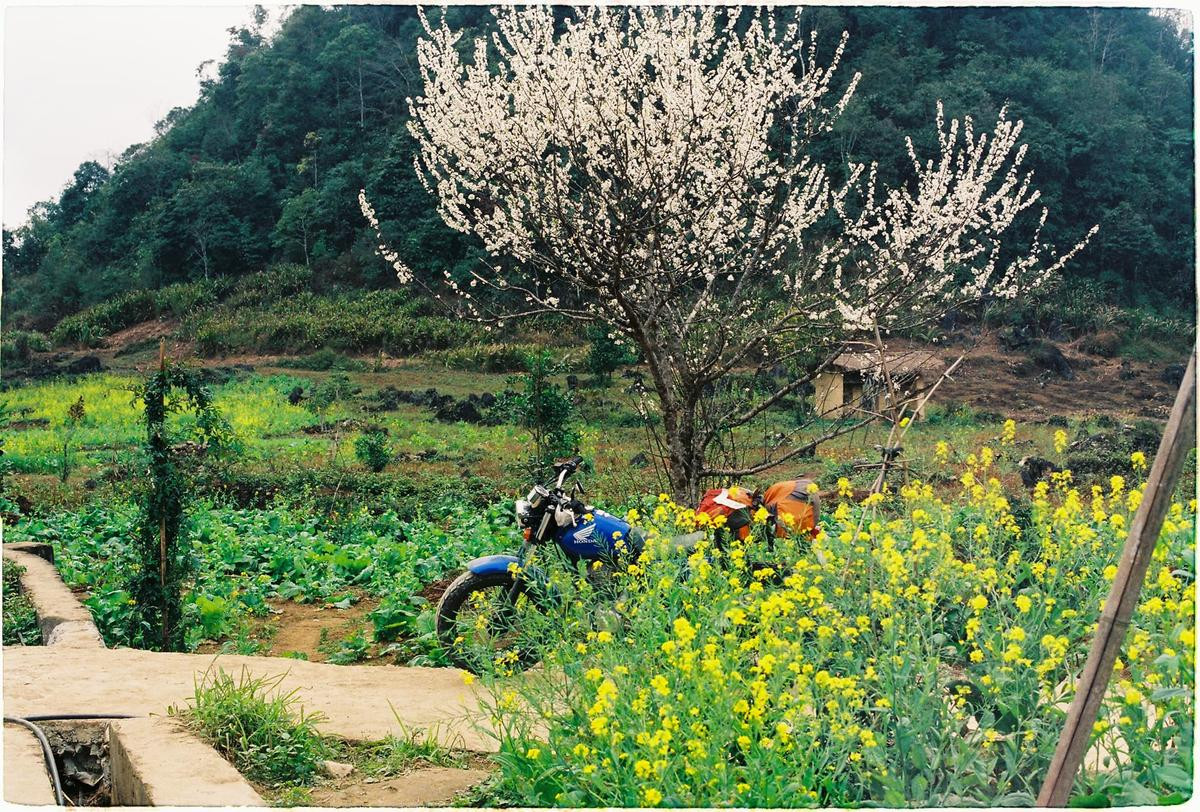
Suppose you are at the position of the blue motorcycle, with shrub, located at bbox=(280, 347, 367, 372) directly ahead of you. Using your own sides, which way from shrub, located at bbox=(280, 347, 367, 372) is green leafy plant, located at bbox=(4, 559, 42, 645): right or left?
left

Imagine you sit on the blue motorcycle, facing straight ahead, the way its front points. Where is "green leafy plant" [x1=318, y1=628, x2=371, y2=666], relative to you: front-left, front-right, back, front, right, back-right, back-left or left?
front-right

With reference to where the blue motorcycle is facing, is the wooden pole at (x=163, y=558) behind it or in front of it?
in front

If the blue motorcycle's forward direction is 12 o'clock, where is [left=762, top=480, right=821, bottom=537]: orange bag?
The orange bag is roughly at 6 o'clock from the blue motorcycle.

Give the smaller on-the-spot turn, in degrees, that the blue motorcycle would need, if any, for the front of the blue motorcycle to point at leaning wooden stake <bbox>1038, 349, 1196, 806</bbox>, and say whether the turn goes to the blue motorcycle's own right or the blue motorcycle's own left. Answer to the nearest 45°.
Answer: approximately 135° to the blue motorcycle's own left

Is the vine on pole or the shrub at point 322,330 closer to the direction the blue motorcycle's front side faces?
the vine on pole

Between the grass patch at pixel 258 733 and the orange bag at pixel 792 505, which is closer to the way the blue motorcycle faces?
the grass patch

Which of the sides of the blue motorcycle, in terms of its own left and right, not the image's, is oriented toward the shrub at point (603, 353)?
right

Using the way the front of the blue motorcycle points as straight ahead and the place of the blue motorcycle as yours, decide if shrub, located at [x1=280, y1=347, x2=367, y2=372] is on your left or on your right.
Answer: on your right

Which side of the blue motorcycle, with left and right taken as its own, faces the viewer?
left

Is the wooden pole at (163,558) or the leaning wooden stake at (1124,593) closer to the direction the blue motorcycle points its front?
the wooden pole

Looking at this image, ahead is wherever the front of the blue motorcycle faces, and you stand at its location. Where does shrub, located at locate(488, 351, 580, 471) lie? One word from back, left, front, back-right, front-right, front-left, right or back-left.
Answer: right

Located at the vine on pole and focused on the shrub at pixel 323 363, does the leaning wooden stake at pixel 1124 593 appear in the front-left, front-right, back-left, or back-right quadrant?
back-right

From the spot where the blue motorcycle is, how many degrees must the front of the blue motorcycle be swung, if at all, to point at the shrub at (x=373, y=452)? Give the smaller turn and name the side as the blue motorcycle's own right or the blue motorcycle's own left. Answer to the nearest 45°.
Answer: approximately 90° to the blue motorcycle's own right

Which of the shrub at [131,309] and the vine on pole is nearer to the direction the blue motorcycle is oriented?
the vine on pole
